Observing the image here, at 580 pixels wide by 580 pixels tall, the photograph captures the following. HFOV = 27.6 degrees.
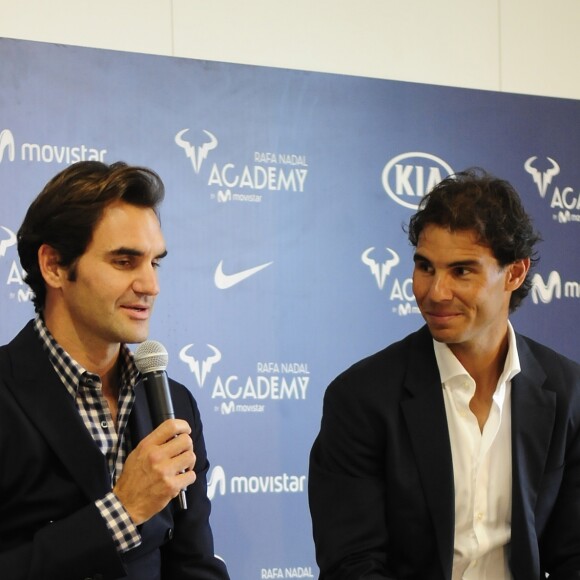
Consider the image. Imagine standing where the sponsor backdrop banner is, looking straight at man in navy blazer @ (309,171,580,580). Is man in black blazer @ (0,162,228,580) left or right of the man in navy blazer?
right

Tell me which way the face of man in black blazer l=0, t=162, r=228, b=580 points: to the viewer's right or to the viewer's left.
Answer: to the viewer's right

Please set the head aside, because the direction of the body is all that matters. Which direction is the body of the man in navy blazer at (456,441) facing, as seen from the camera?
toward the camera

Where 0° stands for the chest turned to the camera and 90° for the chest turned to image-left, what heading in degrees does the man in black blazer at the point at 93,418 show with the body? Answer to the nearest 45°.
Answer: approximately 315°

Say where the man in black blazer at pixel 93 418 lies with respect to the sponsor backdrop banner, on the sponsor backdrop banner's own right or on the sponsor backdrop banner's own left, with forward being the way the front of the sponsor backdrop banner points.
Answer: on the sponsor backdrop banner's own right

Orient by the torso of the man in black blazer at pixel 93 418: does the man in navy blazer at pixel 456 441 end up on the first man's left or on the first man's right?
on the first man's left

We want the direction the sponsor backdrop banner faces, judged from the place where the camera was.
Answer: facing the viewer and to the right of the viewer

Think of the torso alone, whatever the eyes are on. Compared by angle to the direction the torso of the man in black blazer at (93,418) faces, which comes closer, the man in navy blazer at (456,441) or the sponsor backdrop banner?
the man in navy blazer

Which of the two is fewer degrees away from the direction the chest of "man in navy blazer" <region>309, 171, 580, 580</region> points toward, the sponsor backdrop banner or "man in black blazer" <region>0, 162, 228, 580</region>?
the man in black blazer

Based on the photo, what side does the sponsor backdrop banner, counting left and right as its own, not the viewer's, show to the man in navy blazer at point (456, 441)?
front
